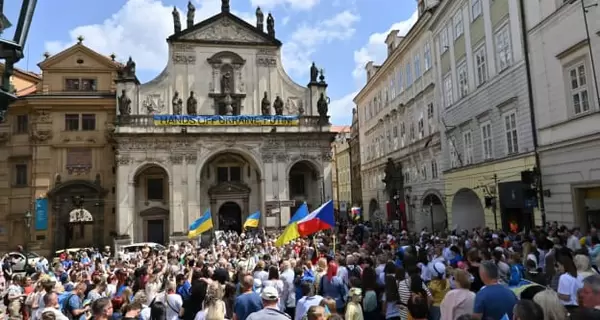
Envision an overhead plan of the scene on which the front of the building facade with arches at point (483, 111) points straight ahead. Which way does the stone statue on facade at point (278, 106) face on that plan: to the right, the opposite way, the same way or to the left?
to the left

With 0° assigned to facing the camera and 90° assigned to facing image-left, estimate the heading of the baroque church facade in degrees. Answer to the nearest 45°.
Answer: approximately 0°

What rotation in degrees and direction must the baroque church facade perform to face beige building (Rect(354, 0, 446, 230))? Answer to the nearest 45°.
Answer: approximately 90° to its left

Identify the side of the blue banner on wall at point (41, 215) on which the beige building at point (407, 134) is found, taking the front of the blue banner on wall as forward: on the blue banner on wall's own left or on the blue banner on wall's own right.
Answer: on the blue banner on wall's own left

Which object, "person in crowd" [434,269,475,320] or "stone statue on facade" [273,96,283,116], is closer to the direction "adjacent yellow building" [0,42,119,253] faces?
the person in crowd

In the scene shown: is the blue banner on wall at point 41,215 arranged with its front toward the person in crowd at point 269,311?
yes

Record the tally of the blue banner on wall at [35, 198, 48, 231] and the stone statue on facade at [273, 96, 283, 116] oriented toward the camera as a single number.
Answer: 2

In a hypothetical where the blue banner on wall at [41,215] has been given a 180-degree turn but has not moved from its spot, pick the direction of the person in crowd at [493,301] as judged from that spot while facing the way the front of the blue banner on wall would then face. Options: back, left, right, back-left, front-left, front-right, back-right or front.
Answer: back

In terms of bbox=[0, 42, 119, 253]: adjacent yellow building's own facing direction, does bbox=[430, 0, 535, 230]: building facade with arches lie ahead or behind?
ahead

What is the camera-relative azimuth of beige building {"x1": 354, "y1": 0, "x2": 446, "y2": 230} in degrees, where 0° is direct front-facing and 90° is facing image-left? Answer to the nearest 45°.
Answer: approximately 45°

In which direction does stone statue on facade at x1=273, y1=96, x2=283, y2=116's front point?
toward the camera

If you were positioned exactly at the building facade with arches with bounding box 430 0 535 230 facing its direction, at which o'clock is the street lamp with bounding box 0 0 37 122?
The street lamp is roughly at 11 o'clock from the building facade with arches.

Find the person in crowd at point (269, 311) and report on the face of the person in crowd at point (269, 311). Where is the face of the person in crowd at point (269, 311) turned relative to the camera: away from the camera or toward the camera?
away from the camera

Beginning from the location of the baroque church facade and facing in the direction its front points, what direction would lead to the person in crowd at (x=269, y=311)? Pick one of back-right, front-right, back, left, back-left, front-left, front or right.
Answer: front

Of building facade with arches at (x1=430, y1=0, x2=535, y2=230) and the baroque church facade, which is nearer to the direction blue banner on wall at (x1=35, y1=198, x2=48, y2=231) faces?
the building facade with arches

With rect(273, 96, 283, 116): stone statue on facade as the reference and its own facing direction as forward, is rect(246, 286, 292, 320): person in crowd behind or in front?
in front

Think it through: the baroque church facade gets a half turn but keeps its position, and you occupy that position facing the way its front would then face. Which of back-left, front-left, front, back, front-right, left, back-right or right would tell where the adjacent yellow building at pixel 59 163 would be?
left
